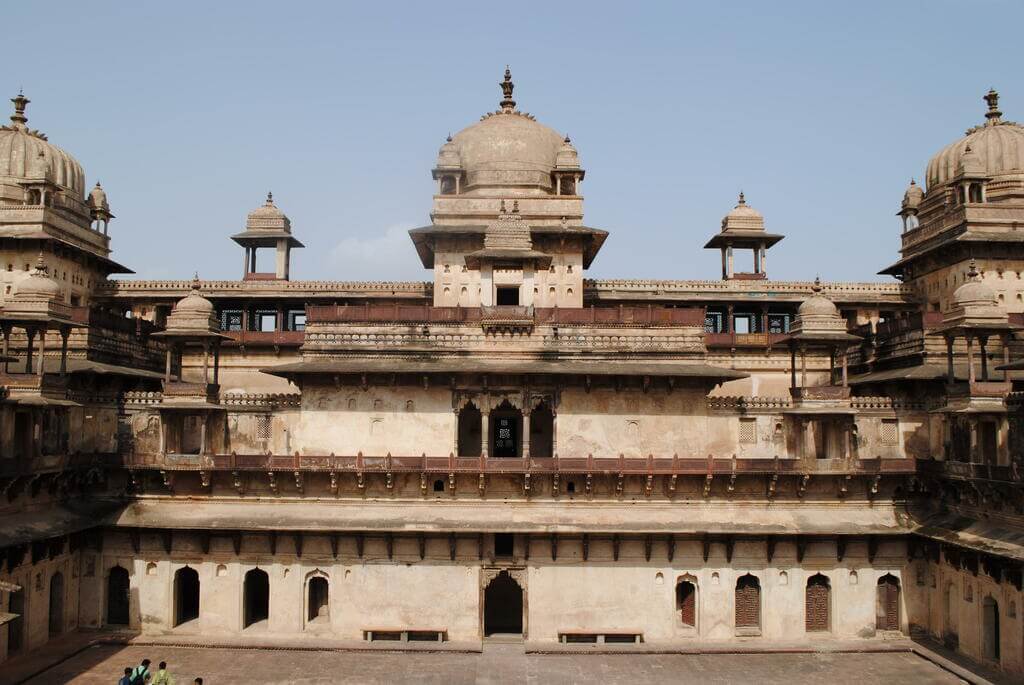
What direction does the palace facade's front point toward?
toward the camera
